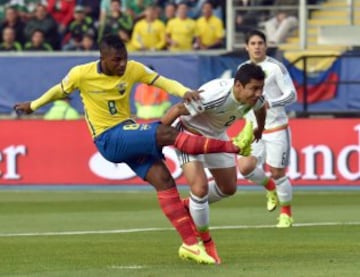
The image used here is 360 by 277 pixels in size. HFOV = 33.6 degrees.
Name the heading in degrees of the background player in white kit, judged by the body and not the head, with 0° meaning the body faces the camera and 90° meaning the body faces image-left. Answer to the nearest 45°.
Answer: approximately 45°

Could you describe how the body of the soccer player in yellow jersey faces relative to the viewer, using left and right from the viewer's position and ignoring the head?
facing the viewer and to the right of the viewer

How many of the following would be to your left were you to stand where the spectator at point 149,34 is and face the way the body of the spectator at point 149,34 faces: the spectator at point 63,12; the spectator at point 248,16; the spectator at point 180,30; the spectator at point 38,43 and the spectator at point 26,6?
2

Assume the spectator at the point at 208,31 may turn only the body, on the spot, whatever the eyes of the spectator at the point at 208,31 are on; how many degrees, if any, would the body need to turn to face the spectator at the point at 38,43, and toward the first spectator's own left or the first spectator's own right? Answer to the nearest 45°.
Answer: approximately 90° to the first spectator's own right

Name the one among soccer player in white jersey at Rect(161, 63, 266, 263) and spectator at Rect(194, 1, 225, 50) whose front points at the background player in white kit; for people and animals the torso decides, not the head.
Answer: the spectator

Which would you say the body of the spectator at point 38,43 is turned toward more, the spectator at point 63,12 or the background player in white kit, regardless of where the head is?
the background player in white kit

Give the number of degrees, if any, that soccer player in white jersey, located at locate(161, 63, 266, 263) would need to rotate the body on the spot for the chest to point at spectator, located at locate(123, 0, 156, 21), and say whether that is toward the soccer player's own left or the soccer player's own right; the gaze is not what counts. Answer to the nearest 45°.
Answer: approximately 135° to the soccer player's own left

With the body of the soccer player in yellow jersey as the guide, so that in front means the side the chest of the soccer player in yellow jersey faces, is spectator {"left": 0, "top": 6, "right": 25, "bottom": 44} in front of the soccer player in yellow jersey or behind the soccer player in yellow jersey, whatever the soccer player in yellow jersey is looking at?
behind

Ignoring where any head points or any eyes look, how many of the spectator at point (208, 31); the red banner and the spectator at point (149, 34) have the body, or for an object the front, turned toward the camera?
3

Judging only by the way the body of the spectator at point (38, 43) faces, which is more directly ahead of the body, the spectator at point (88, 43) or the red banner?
the red banner

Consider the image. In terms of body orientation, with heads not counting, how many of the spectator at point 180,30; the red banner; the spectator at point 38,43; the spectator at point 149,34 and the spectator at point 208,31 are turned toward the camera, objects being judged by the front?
5

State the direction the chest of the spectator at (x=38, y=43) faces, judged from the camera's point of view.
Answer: toward the camera

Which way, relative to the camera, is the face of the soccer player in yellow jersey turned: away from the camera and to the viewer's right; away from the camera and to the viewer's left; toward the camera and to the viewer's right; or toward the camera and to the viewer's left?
toward the camera and to the viewer's right

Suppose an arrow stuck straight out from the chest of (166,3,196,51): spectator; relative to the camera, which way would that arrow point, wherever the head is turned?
toward the camera

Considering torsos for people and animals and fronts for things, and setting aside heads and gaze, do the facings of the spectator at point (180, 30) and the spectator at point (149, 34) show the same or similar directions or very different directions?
same or similar directions
